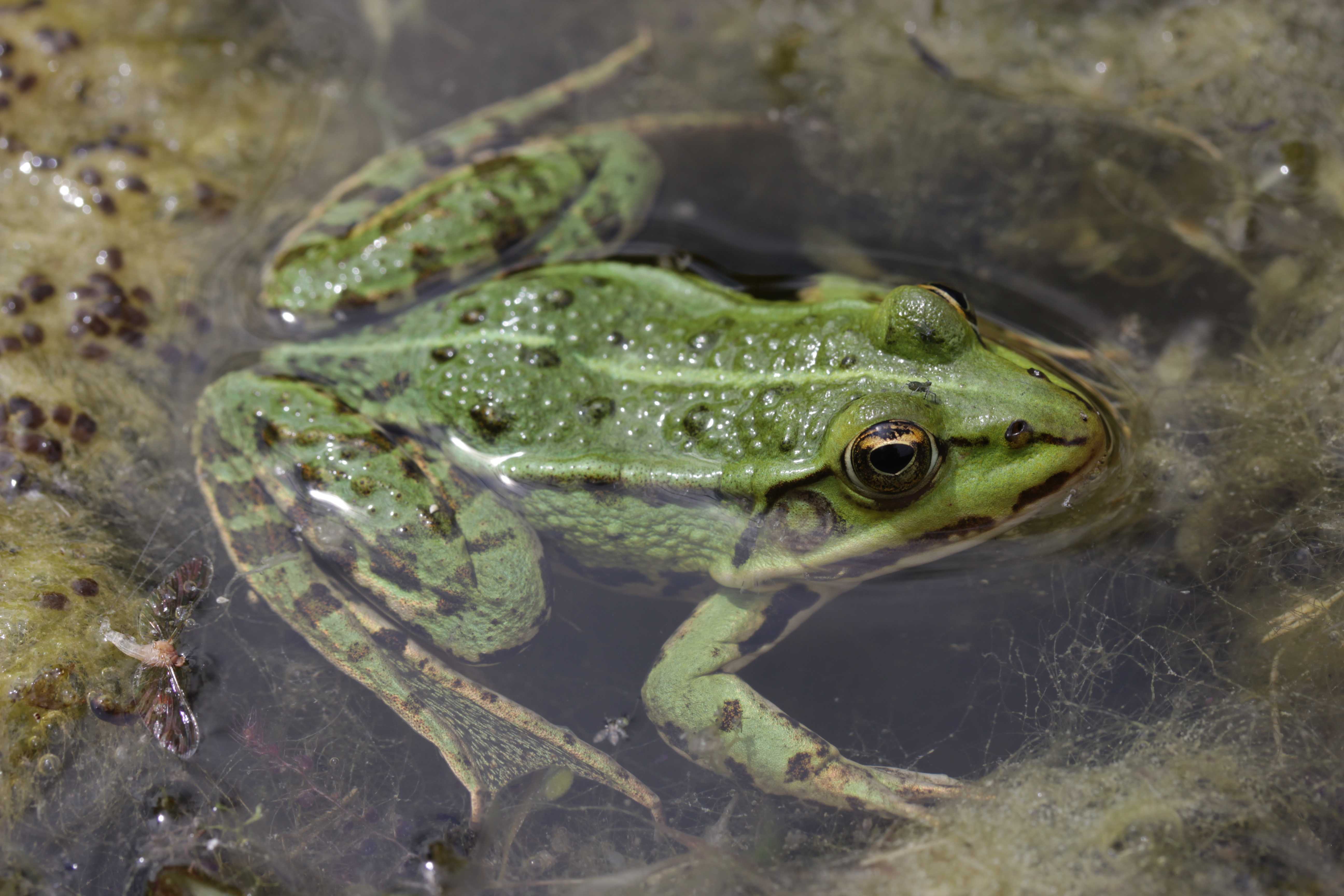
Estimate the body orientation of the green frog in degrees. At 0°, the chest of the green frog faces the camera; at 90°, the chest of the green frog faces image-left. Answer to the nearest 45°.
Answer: approximately 270°

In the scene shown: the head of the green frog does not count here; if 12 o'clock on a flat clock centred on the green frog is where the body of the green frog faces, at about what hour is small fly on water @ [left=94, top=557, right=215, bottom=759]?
The small fly on water is roughly at 5 o'clock from the green frog.
